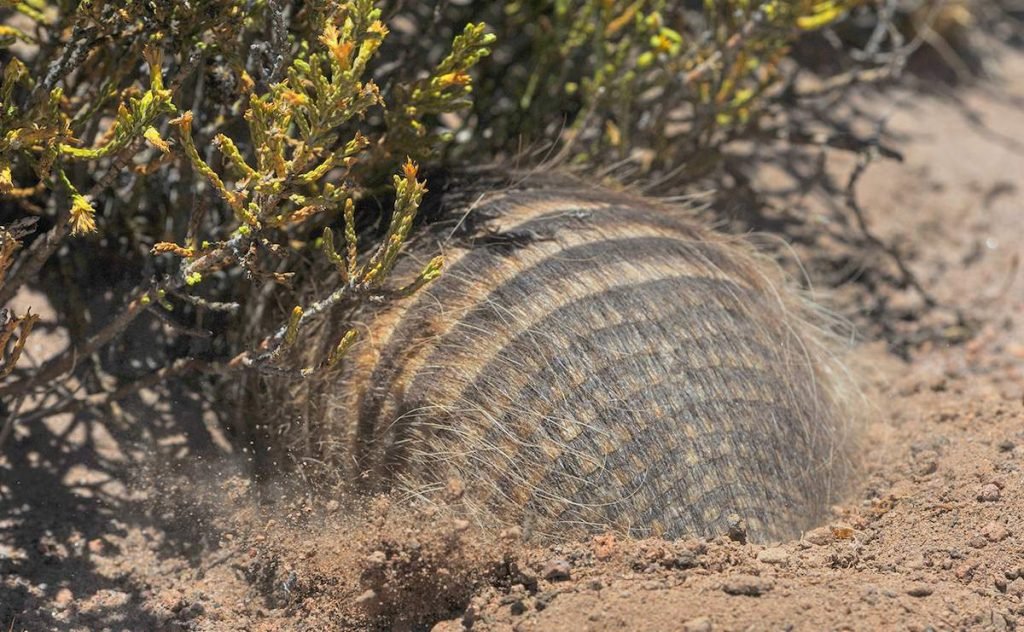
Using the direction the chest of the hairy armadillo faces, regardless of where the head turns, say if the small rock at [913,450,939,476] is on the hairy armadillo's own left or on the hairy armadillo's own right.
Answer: on the hairy armadillo's own right

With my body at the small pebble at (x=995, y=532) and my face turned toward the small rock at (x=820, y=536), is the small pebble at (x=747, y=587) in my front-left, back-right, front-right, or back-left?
front-left
